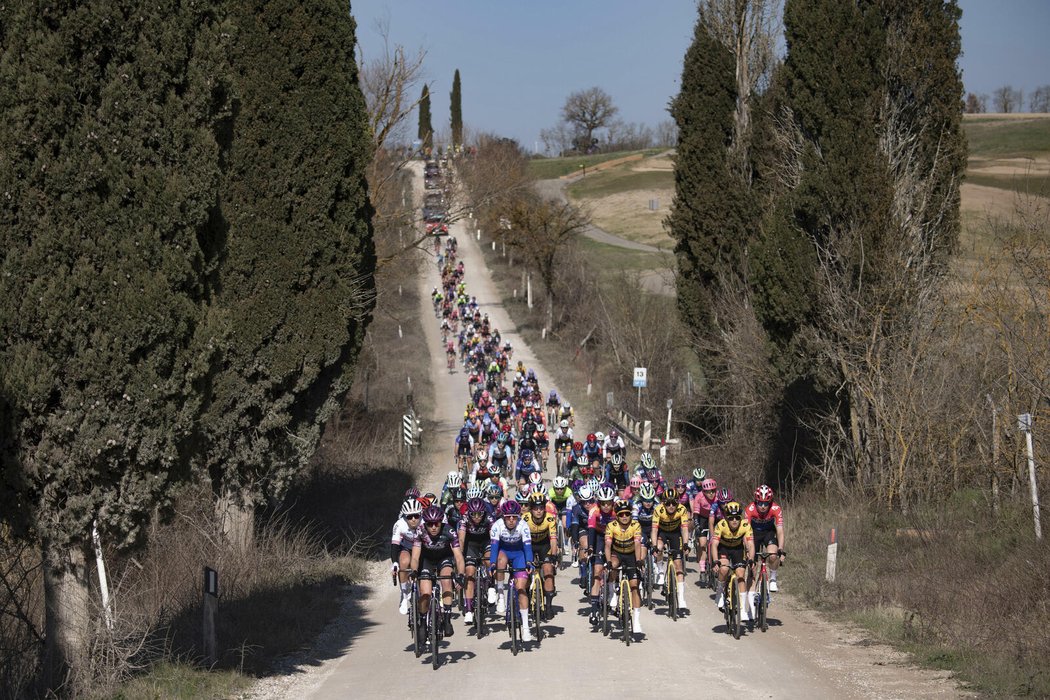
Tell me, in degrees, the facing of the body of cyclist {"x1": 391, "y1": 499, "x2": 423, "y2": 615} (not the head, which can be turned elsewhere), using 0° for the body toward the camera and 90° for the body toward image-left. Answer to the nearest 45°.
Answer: approximately 0°

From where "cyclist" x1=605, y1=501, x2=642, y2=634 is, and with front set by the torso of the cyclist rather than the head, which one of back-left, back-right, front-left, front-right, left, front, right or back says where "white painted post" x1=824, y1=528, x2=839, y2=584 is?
back-left

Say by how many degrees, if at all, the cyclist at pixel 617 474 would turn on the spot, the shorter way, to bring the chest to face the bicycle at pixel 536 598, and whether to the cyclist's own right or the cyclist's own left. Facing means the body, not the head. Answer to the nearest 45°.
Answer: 0° — they already face it

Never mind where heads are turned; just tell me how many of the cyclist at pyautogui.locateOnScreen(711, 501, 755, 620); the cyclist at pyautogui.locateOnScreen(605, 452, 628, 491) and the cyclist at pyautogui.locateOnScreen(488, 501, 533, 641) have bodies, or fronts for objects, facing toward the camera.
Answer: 3

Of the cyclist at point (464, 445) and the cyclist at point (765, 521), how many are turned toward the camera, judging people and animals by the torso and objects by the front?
2

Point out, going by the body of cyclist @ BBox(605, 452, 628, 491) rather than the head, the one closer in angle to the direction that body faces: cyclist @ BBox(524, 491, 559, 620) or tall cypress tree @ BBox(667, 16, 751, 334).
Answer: the cyclist

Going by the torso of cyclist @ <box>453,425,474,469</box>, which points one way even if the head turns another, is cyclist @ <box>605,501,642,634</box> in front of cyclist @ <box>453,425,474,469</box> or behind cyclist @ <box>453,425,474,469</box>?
in front

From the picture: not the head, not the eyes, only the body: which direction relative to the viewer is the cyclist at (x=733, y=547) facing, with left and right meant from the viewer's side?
facing the viewer

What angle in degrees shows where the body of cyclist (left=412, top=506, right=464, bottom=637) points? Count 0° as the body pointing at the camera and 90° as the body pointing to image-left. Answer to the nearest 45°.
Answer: approximately 0°

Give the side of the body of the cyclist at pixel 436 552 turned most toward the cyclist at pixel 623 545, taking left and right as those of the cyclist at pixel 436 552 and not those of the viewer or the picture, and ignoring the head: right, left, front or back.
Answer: left

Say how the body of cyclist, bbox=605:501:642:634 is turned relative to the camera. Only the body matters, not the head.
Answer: toward the camera

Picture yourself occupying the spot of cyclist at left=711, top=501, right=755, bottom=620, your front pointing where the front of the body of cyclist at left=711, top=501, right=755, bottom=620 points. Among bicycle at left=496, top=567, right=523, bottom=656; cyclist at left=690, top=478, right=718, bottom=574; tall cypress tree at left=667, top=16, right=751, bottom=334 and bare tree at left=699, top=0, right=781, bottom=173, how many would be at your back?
3

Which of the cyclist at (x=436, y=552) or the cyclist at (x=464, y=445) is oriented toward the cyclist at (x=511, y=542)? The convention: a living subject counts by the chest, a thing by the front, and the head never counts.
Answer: the cyclist at (x=464, y=445)

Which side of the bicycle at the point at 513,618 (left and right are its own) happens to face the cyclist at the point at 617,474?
back

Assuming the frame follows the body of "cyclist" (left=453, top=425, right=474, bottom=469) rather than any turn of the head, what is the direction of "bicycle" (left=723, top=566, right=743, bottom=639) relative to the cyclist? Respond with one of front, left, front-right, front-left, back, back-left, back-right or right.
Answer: front

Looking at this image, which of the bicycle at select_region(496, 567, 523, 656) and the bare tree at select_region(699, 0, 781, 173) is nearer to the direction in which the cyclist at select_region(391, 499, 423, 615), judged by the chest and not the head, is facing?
the bicycle

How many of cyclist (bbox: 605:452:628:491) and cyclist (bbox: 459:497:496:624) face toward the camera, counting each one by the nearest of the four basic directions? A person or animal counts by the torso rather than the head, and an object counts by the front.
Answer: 2
